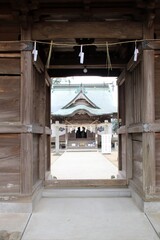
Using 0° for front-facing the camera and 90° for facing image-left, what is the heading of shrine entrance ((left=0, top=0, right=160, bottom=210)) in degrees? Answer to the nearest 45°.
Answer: approximately 0°
